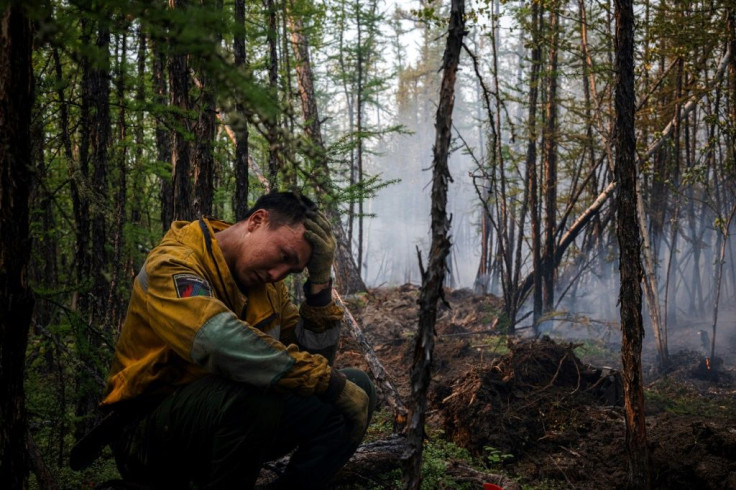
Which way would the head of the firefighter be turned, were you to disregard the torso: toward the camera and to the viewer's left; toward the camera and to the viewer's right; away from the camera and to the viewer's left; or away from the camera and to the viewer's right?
toward the camera and to the viewer's right

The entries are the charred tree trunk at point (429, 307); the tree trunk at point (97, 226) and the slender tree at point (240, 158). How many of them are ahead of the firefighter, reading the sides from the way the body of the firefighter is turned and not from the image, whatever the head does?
1

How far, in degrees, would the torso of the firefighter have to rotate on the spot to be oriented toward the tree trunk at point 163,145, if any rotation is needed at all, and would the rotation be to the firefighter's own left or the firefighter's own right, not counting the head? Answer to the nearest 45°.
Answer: approximately 135° to the firefighter's own left

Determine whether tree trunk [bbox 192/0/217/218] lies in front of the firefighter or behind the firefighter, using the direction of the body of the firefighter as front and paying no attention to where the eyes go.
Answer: behind

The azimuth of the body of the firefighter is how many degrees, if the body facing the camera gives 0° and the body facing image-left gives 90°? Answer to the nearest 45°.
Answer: approximately 315°

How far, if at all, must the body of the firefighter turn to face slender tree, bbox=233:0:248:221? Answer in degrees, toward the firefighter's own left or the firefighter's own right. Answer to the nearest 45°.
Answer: approximately 135° to the firefighter's own left

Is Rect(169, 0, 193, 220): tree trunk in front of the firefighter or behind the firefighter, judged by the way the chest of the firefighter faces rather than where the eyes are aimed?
behind
